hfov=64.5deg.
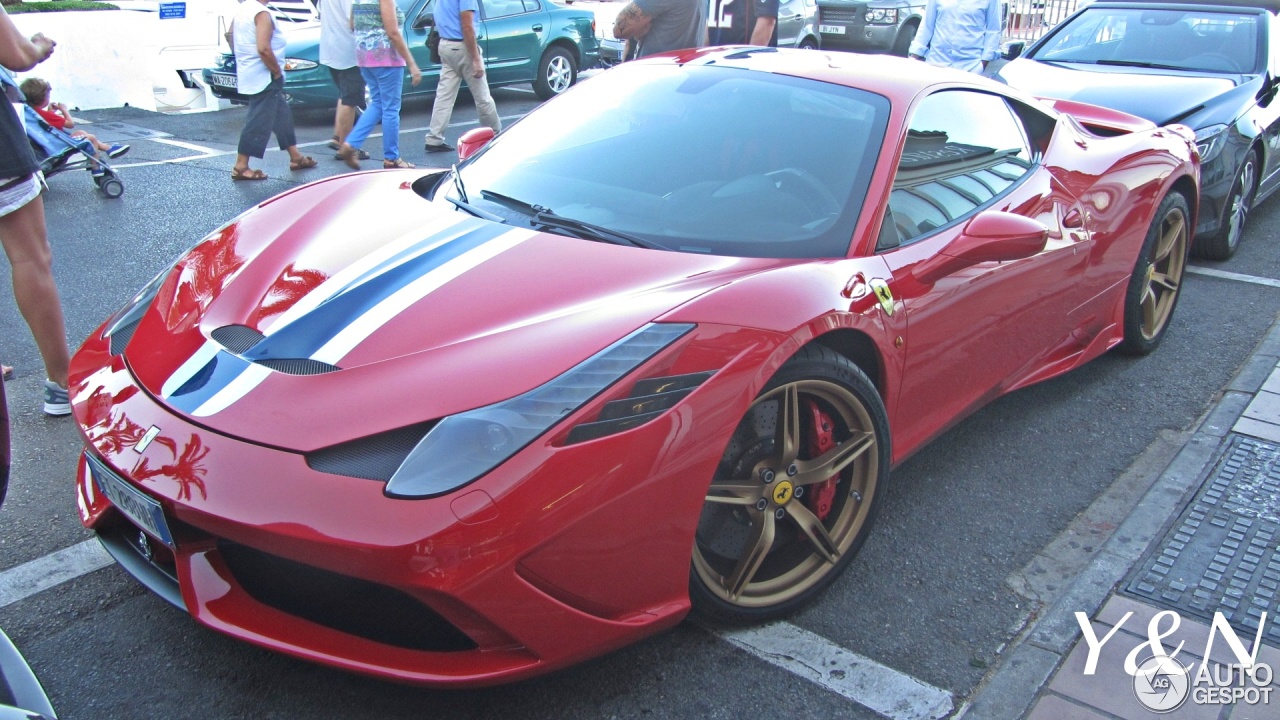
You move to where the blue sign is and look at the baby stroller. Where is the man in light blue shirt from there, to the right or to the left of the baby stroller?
left

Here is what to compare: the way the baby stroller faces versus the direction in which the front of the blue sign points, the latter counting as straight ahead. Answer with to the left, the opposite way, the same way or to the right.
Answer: to the left

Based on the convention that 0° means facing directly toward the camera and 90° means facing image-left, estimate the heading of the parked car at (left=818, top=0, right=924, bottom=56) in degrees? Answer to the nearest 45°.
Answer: approximately 45°

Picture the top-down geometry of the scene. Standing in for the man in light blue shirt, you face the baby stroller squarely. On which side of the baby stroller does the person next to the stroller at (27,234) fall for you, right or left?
left

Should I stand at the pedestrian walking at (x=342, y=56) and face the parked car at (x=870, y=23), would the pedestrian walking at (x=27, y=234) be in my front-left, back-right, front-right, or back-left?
back-right

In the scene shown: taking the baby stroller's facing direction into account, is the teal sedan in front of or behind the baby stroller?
in front

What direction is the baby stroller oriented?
to the viewer's right

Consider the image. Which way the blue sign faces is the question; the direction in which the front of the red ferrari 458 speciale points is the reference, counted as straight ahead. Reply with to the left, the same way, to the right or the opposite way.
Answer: to the left

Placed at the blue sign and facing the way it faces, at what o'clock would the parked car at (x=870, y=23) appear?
The parked car is roughly at 9 o'clock from the blue sign.

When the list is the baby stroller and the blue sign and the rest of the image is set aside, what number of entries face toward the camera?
1

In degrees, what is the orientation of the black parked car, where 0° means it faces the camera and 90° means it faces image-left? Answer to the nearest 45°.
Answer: approximately 45°

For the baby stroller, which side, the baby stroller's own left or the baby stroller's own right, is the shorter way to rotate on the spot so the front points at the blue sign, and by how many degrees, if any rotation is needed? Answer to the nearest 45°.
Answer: approximately 90° to the baby stroller's own left
